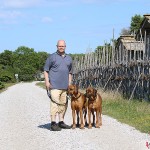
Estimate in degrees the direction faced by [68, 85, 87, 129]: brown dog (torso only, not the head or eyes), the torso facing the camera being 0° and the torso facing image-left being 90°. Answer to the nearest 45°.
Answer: approximately 45°

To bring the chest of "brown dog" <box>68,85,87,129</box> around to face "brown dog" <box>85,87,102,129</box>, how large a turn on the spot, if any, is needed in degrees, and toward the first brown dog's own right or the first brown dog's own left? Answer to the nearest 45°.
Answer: approximately 135° to the first brown dog's own left

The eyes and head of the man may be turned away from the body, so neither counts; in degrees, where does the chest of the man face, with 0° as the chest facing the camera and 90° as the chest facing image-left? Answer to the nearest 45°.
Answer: approximately 315°

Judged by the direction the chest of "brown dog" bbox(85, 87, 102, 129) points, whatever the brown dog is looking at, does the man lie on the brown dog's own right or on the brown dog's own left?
on the brown dog's own right

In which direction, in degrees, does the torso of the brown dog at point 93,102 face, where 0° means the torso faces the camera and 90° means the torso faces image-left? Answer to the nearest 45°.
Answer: approximately 45°
